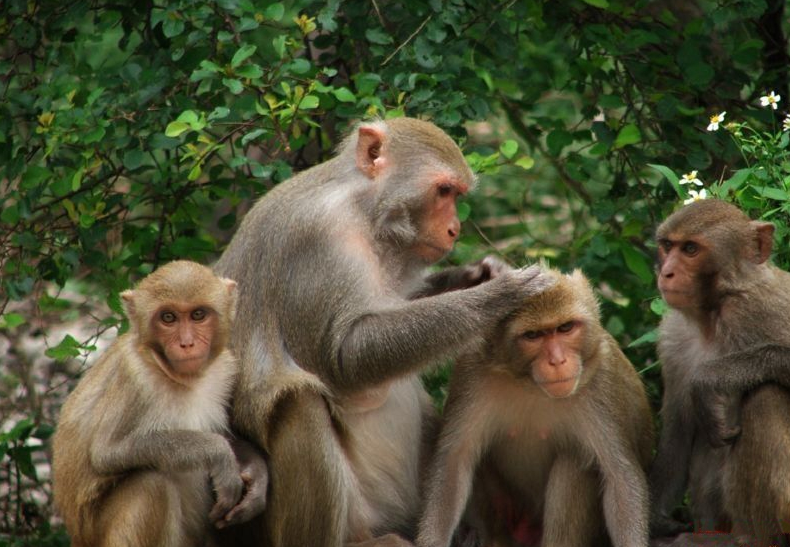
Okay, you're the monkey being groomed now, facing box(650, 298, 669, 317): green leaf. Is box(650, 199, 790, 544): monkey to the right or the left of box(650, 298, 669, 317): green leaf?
right

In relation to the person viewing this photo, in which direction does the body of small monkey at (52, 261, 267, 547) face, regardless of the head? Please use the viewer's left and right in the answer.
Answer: facing the viewer and to the right of the viewer

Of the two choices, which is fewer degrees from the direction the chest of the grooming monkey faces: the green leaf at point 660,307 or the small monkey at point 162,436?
the green leaf

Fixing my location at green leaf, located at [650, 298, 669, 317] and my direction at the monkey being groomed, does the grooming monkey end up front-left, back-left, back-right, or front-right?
front-right

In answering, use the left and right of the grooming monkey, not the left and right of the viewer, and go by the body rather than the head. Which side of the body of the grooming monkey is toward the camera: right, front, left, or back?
right

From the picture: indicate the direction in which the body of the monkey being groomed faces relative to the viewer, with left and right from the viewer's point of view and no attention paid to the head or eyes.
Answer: facing the viewer

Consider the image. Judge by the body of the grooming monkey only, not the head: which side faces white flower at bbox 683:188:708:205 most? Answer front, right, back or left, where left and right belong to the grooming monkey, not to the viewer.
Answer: front

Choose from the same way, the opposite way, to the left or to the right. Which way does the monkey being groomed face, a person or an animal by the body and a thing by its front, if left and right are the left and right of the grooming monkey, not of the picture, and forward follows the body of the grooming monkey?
to the right

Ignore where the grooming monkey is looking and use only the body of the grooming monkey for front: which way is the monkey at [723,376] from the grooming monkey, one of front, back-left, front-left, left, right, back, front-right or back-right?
front

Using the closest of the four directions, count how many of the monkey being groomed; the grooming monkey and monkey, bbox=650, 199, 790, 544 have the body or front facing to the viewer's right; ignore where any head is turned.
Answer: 1

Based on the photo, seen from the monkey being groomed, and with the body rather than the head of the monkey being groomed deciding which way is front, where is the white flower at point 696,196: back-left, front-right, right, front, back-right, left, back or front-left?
back-left

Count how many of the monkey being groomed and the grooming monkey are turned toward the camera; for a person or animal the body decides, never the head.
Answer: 1

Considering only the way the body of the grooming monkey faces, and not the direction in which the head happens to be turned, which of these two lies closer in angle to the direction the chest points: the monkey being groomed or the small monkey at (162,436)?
the monkey being groomed

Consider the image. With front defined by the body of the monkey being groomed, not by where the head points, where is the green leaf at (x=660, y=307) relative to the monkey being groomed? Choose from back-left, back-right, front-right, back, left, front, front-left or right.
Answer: back-left

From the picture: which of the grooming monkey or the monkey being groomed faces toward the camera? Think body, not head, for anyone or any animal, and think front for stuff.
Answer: the monkey being groomed

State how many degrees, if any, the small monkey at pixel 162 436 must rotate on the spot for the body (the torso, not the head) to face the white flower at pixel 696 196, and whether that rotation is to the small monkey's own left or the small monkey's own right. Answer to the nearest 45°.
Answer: approximately 45° to the small monkey's own left
